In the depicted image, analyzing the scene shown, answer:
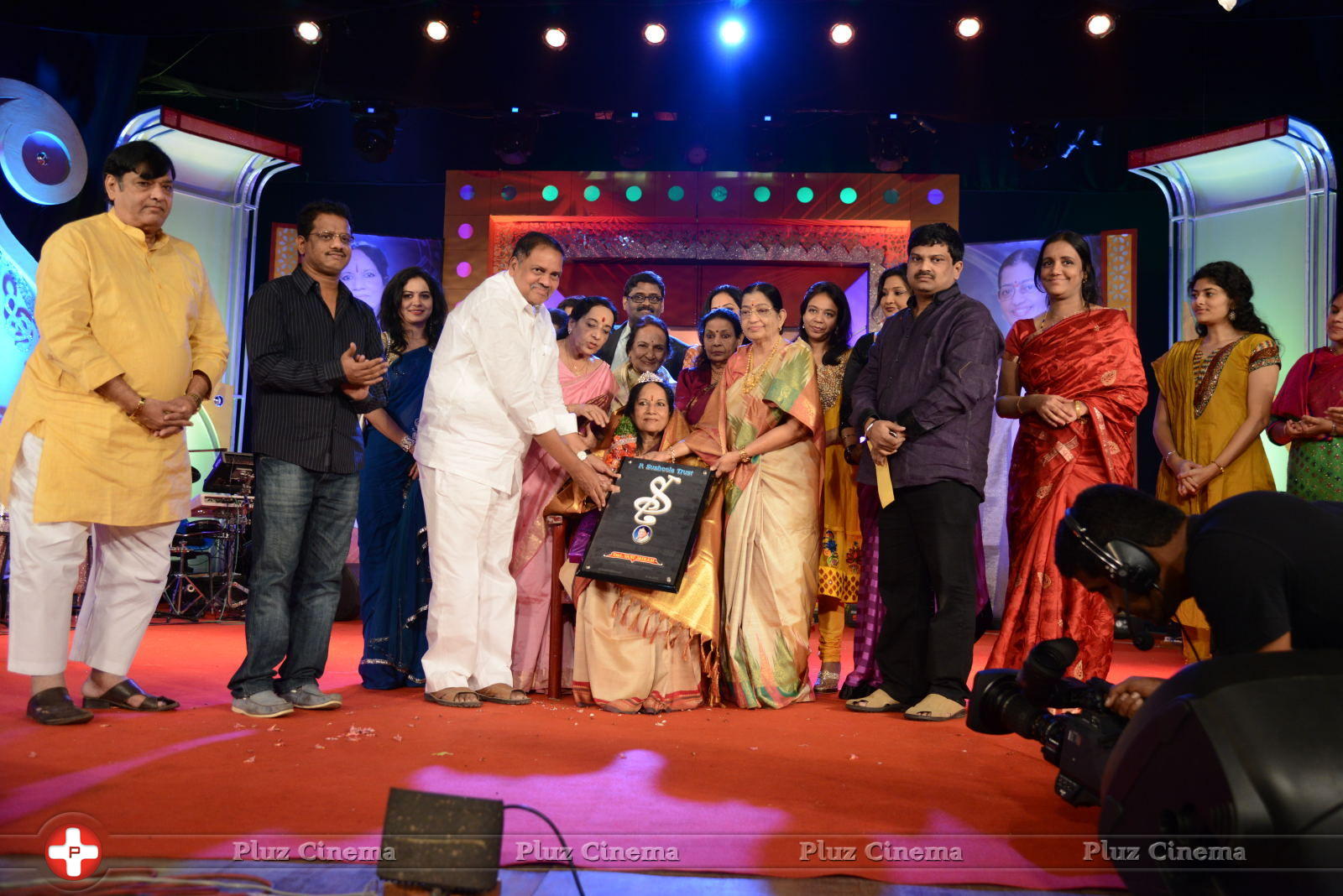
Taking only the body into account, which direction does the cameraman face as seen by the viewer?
to the viewer's left

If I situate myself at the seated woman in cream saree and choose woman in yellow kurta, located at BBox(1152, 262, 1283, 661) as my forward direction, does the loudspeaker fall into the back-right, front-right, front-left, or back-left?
back-right

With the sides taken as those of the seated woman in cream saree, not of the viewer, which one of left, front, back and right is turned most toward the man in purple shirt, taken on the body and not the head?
left

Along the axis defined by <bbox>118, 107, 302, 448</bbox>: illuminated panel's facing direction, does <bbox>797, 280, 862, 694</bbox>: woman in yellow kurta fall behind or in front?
in front

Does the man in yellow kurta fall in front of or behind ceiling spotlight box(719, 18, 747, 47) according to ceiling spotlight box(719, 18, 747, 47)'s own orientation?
in front

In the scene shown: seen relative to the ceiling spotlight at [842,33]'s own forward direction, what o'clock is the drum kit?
The drum kit is roughly at 3 o'clock from the ceiling spotlight.

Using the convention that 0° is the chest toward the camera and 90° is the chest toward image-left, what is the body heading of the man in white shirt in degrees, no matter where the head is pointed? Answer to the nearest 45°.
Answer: approximately 315°

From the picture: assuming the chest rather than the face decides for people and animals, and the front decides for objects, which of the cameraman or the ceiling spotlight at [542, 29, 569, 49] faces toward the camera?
the ceiling spotlight

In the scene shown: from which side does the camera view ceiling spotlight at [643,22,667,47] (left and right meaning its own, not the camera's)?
front

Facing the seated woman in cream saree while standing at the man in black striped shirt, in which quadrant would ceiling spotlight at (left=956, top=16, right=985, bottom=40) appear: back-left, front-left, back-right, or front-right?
front-left

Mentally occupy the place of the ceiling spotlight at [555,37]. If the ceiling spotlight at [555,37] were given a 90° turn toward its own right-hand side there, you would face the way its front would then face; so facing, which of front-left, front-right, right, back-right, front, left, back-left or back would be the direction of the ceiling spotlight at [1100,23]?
back

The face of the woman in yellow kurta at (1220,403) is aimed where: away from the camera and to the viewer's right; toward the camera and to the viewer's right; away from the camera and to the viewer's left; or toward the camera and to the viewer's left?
toward the camera and to the viewer's left

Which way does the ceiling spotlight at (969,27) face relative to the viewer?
toward the camera

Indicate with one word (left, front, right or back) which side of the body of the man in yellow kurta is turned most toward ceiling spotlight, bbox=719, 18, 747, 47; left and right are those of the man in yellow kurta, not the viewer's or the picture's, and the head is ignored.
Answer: left

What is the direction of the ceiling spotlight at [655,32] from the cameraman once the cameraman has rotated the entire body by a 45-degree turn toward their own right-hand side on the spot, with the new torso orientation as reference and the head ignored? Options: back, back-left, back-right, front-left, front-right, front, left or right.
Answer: front

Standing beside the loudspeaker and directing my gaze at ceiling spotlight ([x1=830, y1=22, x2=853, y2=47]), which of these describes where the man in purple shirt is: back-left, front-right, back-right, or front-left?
front-right
